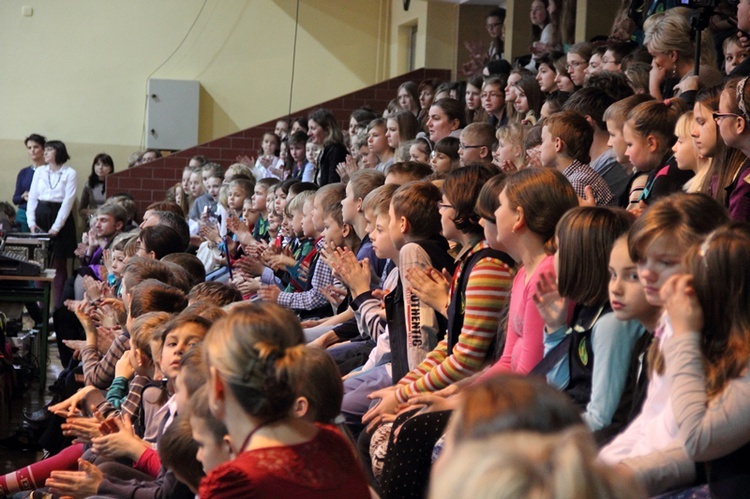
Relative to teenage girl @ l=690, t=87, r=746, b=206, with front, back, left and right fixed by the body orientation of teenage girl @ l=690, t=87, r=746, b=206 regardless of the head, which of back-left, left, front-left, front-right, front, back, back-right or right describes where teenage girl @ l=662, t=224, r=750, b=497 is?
left

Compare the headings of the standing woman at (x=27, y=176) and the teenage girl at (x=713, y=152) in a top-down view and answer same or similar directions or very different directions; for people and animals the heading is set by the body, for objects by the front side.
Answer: very different directions

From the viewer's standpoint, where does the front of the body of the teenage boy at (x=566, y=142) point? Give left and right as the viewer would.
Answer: facing to the left of the viewer

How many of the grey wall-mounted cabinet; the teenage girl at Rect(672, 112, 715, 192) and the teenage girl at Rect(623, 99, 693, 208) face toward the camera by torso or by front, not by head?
1

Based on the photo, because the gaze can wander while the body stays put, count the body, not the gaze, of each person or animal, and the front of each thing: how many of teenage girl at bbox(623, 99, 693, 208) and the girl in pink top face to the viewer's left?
2

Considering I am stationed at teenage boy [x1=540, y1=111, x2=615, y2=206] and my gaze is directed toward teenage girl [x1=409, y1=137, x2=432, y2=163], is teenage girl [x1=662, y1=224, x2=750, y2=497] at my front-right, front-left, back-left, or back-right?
back-left

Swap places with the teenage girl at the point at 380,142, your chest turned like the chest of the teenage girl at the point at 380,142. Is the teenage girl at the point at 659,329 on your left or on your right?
on your left

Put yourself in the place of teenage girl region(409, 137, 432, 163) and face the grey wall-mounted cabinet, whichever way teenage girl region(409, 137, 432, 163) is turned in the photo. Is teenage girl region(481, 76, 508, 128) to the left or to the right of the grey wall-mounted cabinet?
right

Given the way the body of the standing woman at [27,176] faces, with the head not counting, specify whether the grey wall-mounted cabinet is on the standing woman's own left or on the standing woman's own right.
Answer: on the standing woman's own left

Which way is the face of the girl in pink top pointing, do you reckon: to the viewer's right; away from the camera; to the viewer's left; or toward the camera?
to the viewer's left

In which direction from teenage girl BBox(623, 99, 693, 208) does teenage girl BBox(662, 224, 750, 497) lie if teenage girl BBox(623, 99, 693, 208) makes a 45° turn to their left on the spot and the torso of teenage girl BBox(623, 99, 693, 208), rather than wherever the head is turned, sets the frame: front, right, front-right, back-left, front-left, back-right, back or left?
front-left

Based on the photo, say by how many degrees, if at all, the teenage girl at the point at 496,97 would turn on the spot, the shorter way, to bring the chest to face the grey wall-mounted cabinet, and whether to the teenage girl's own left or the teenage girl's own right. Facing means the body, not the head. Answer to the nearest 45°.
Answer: approximately 90° to the teenage girl's own right

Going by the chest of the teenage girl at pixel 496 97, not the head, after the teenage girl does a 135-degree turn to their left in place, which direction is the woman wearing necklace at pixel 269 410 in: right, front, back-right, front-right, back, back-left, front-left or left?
right

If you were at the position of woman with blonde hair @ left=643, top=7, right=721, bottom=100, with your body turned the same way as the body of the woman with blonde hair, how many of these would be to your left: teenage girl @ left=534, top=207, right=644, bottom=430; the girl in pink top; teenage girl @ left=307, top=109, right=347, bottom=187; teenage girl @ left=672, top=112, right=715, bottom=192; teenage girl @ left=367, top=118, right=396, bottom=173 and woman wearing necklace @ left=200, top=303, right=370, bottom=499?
4

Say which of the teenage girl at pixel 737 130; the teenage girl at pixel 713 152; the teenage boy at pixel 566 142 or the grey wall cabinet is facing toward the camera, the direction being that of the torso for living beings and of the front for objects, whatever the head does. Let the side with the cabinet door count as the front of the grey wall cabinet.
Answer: the grey wall cabinet

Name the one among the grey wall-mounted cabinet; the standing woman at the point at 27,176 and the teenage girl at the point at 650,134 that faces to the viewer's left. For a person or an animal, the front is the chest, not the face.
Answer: the teenage girl

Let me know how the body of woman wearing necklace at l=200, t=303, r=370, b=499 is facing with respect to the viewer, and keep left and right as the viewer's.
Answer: facing away from the viewer and to the left of the viewer

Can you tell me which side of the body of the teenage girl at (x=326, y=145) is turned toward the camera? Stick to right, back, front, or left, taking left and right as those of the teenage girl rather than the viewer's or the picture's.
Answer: left

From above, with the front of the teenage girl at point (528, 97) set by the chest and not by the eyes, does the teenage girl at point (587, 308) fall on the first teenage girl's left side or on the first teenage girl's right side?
on the first teenage girl's left side
